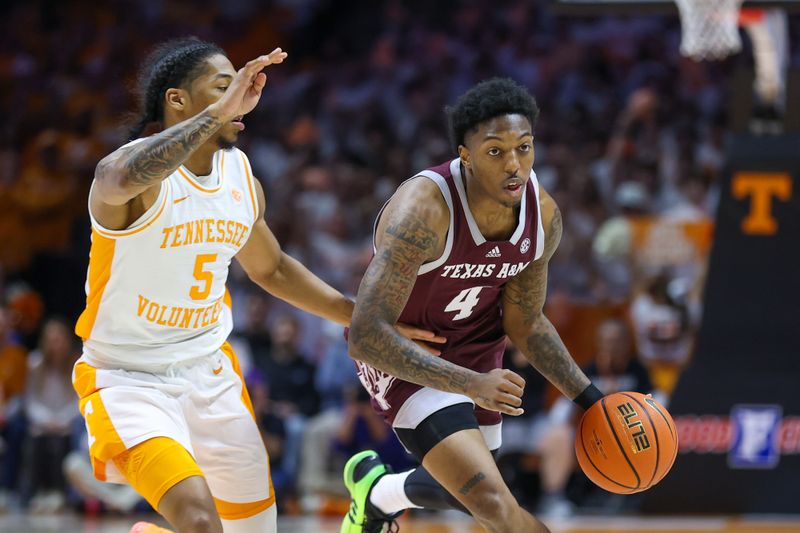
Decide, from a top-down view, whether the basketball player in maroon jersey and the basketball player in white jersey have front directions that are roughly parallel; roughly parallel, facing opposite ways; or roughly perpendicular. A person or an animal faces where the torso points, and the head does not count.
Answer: roughly parallel

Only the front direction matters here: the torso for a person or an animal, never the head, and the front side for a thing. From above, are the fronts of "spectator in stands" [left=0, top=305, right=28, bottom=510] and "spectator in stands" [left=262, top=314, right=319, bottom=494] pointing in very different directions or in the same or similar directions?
same or similar directions

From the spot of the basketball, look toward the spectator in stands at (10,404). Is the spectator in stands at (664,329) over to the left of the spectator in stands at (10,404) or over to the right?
right

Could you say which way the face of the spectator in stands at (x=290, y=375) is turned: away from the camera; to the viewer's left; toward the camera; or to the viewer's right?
toward the camera

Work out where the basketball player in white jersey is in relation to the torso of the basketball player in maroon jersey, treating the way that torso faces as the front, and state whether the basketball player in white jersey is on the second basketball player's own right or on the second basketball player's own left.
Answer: on the second basketball player's own right

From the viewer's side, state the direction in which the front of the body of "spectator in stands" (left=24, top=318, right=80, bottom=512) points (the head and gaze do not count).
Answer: toward the camera

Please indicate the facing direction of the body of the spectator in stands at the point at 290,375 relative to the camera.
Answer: toward the camera

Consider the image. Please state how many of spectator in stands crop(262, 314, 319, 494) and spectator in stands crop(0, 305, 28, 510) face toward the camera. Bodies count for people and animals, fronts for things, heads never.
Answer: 2

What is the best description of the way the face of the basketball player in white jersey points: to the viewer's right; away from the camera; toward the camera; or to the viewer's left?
to the viewer's right

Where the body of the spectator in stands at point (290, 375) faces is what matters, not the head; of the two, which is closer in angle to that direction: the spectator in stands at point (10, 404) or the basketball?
the basketball

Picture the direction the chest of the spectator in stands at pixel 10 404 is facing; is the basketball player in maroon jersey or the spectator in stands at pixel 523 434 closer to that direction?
the basketball player in maroon jersey

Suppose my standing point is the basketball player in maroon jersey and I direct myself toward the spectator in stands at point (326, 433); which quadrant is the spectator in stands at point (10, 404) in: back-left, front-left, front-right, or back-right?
front-left

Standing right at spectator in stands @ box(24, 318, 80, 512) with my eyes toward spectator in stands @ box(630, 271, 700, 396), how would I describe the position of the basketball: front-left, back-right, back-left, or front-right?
front-right

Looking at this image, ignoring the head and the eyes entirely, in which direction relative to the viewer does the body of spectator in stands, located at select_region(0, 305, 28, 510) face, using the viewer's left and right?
facing the viewer

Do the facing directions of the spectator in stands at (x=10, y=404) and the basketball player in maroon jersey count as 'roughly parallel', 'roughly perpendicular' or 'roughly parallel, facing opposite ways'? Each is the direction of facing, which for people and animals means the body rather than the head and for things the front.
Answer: roughly parallel
